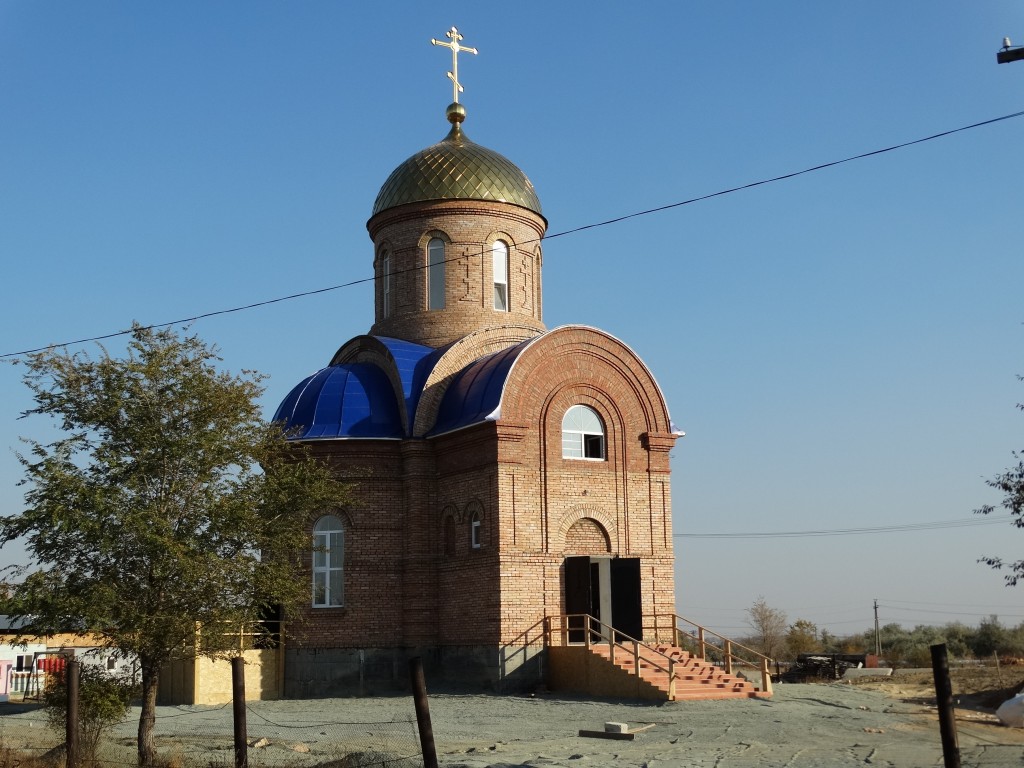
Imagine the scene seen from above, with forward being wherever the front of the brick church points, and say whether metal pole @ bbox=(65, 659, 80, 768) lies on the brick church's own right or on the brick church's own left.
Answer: on the brick church's own right

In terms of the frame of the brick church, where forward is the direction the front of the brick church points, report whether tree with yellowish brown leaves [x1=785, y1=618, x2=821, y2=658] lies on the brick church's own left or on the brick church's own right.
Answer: on the brick church's own left

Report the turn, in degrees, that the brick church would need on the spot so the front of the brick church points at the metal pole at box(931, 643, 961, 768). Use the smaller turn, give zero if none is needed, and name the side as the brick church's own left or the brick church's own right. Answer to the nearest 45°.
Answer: approximately 45° to the brick church's own right

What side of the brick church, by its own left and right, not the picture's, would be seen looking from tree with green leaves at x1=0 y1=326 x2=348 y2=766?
right

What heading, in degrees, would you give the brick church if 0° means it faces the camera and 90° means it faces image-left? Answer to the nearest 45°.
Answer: approximately 315°

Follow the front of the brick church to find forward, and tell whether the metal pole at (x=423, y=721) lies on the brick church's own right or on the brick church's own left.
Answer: on the brick church's own right

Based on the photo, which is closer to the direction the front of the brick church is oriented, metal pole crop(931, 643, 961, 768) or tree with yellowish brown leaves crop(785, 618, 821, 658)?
the metal pole

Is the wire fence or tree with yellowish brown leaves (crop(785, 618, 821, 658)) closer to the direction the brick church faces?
the wire fence

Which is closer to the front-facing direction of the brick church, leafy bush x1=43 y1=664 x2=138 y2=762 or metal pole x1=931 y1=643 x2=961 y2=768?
the metal pole
